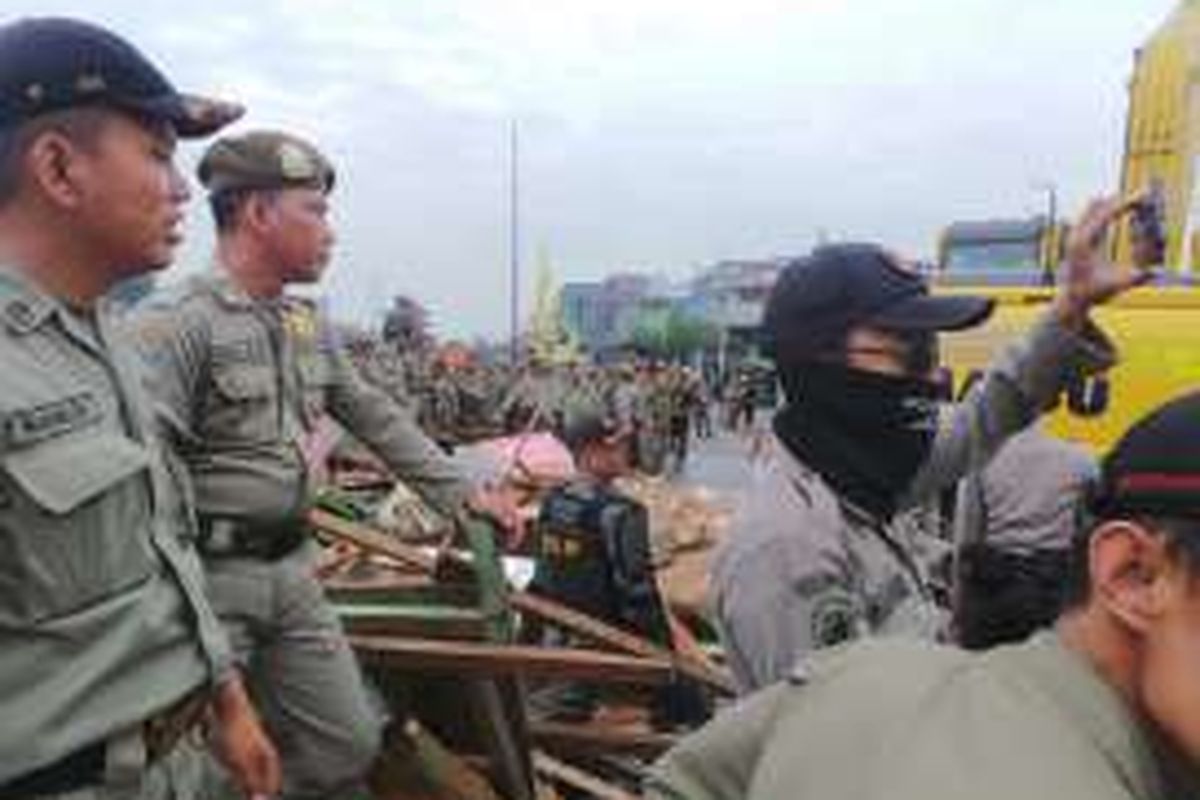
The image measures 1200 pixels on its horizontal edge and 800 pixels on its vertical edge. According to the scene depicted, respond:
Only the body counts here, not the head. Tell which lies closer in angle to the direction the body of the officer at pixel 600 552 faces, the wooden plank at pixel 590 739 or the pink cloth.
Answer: the pink cloth

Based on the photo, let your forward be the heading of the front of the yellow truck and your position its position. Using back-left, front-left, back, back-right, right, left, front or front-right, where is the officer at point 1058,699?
front-left

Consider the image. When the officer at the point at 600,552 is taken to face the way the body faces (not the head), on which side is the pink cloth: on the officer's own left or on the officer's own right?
on the officer's own left

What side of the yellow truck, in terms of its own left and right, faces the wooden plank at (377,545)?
front

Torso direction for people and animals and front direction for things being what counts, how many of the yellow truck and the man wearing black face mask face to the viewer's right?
1

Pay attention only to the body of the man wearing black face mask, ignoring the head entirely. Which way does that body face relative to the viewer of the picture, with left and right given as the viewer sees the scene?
facing to the right of the viewer

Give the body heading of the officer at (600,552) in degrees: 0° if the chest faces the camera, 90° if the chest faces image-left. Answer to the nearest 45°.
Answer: approximately 225°

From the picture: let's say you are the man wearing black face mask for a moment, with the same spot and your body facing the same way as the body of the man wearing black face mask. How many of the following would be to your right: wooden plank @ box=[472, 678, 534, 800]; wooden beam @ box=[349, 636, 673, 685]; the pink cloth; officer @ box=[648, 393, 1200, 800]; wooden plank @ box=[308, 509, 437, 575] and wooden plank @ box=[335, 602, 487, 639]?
1

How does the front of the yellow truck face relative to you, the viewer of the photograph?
facing the viewer and to the left of the viewer

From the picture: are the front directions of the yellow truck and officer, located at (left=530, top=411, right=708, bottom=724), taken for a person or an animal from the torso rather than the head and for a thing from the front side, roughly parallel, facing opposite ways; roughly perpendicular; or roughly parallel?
roughly parallel, facing opposite ways
